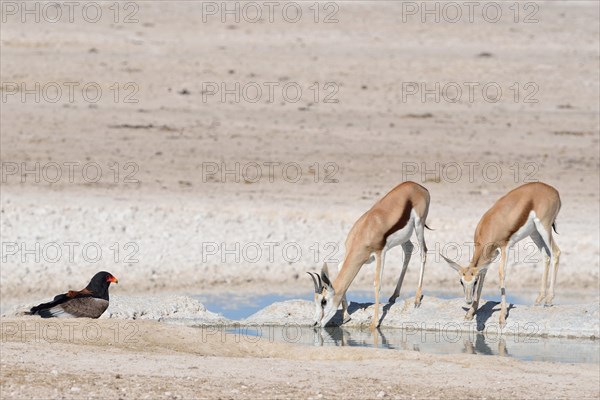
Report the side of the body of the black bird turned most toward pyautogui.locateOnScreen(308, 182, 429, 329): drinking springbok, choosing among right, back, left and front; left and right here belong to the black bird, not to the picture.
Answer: front

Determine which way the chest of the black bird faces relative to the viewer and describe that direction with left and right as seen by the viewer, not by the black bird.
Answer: facing to the right of the viewer

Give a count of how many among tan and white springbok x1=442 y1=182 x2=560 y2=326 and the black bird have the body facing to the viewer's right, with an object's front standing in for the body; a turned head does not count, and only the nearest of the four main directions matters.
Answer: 1

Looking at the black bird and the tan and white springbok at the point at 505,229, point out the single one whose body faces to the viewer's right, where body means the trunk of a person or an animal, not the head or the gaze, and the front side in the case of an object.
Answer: the black bird

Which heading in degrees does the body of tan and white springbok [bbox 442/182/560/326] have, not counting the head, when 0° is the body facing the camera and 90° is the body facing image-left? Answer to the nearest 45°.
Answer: approximately 45°

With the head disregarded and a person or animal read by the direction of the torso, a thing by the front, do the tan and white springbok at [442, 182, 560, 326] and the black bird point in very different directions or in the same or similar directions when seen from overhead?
very different directions

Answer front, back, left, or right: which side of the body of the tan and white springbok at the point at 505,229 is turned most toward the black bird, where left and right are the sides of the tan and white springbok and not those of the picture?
front

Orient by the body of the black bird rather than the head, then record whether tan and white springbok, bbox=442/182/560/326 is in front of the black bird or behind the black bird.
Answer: in front

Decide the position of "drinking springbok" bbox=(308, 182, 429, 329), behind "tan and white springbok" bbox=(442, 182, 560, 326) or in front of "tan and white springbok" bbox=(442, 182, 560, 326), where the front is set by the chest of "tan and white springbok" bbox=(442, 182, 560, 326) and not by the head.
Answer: in front
